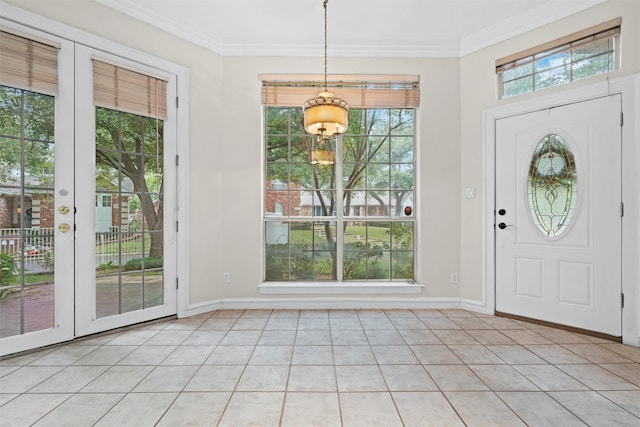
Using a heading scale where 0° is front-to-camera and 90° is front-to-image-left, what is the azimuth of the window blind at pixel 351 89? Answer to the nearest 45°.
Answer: approximately 0°

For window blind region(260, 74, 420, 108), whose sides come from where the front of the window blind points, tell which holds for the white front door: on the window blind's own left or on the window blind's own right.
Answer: on the window blind's own left

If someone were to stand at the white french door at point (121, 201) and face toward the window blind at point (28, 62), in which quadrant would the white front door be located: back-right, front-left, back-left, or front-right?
back-left

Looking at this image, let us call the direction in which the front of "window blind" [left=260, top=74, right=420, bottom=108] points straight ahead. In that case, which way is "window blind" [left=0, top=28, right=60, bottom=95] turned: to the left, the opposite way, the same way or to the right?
to the left

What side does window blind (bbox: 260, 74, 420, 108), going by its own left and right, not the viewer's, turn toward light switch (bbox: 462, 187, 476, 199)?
left

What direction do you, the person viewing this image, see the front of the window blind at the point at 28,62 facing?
facing the viewer and to the right of the viewer

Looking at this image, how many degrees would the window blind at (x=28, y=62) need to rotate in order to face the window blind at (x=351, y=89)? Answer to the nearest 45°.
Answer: approximately 45° to its left

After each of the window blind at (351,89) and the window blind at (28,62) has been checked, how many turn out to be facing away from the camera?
0

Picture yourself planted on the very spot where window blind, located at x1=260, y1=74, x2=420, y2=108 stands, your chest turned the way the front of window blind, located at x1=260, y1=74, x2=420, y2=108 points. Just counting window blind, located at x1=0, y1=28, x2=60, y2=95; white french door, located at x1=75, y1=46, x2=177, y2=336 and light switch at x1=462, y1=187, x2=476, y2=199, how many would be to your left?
1
